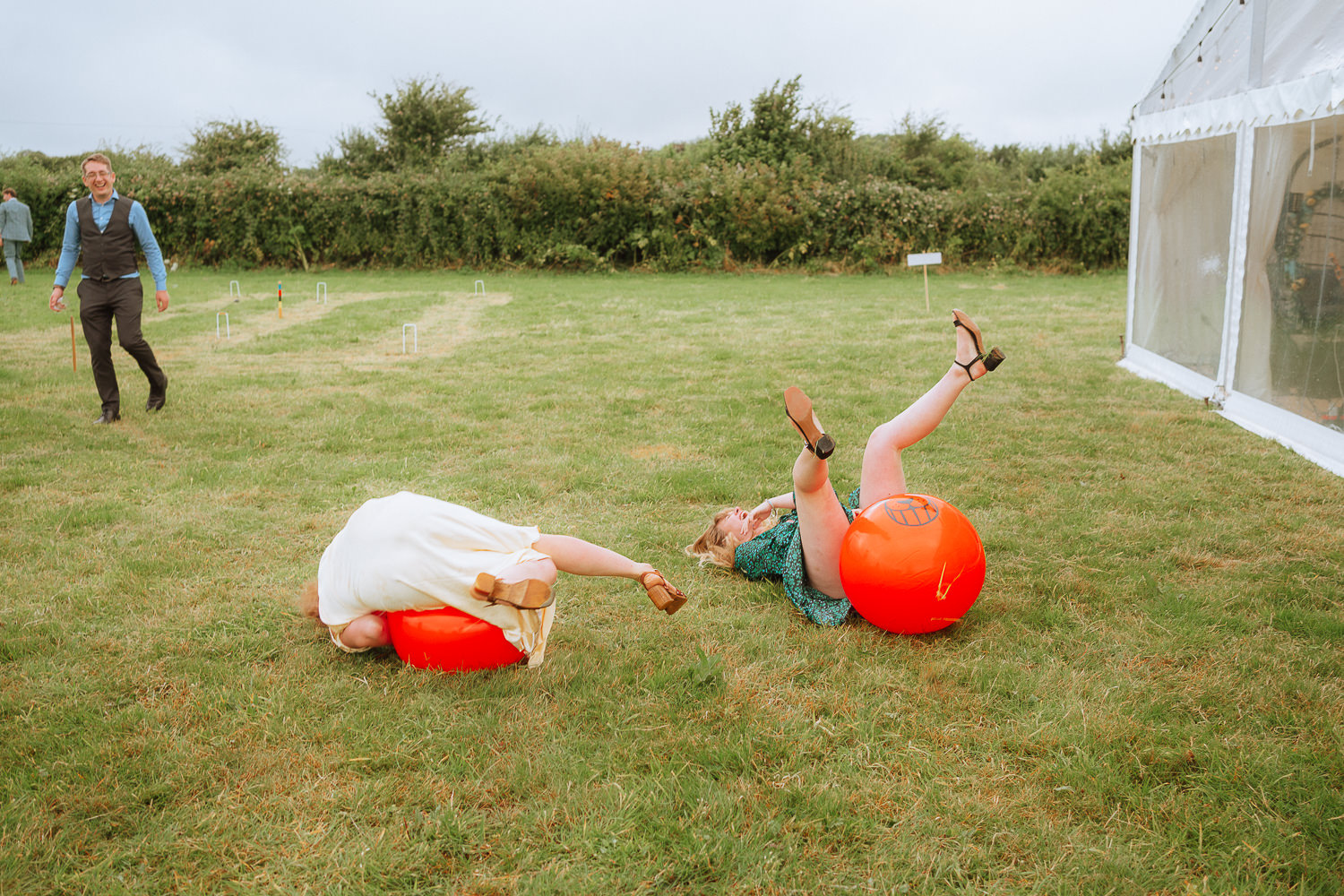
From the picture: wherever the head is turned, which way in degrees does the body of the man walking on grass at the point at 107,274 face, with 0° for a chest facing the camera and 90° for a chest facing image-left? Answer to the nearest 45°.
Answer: approximately 0°

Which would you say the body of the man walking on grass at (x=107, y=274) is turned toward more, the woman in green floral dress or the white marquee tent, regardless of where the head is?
the woman in green floral dress

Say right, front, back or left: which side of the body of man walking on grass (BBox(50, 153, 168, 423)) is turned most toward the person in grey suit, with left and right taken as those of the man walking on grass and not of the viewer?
back

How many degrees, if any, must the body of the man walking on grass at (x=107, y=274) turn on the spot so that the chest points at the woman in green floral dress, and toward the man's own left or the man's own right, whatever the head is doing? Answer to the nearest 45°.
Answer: approximately 45° to the man's own left

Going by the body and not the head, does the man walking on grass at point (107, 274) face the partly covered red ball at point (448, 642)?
yes

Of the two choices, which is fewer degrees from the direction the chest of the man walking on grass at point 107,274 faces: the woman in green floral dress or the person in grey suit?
the woman in green floral dress

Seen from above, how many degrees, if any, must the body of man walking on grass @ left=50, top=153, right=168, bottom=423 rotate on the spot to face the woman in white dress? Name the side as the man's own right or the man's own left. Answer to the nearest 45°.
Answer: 0° — they already face them

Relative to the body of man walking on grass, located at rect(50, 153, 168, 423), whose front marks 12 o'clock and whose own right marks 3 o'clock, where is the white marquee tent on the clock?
The white marquee tent is roughly at 10 o'clock from the man walking on grass.

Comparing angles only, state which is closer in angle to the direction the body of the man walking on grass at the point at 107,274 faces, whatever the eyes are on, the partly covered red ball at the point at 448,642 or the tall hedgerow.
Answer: the partly covered red ball
